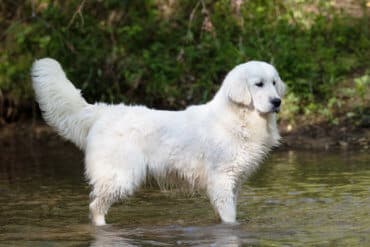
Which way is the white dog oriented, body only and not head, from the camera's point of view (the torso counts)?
to the viewer's right
